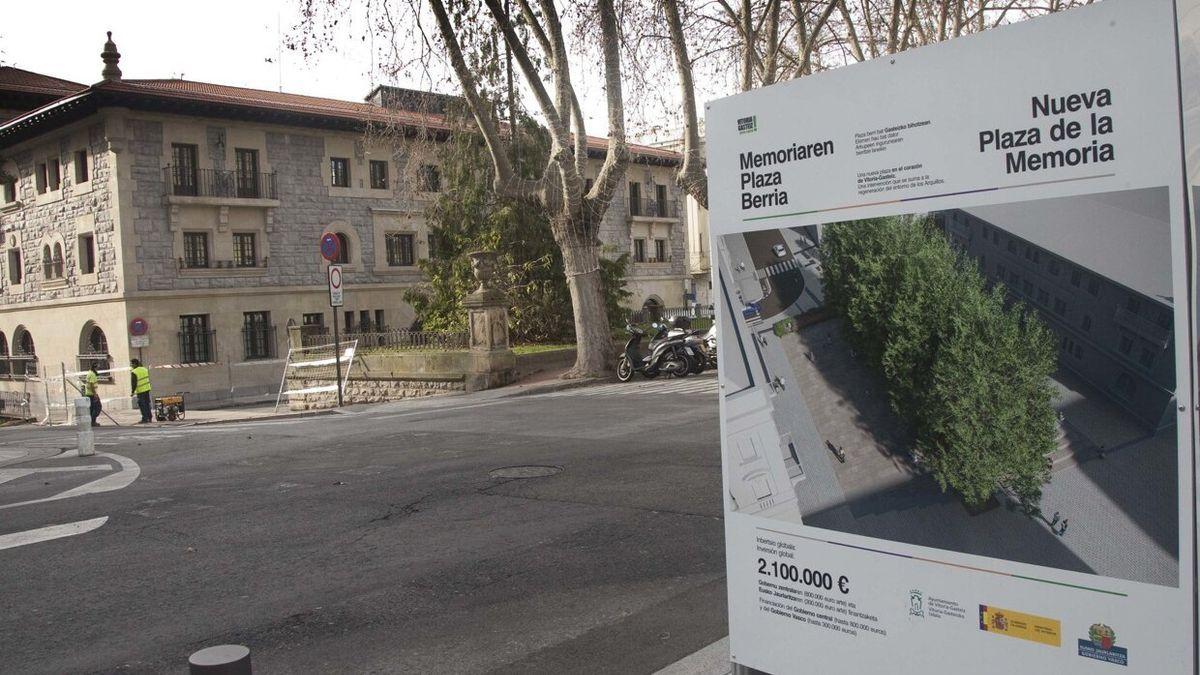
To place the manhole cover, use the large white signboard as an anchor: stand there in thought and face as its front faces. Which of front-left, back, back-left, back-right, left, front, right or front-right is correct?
right

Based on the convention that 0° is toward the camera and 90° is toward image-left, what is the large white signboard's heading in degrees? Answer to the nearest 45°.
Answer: approximately 45°

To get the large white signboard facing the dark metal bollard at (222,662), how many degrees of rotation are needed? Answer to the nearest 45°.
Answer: approximately 45° to its right

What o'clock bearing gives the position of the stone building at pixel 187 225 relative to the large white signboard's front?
The stone building is roughly at 3 o'clock from the large white signboard.

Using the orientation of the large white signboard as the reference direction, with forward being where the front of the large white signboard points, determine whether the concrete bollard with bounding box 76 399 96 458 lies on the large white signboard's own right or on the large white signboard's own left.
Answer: on the large white signboard's own right

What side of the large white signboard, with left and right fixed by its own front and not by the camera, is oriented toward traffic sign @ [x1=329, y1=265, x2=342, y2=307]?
right

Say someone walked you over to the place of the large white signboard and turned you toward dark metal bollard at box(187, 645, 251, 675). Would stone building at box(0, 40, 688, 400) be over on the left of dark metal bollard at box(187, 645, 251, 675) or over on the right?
right

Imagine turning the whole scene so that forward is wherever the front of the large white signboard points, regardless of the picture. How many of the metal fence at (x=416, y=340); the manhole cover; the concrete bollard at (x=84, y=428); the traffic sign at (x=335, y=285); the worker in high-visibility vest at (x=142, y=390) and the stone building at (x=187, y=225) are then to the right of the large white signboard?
6

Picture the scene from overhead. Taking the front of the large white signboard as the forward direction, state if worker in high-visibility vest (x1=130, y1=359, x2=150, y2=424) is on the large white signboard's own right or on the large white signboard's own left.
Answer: on the large white signboard's own right
